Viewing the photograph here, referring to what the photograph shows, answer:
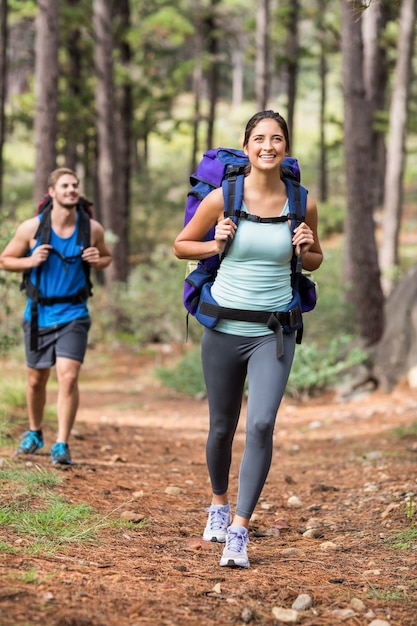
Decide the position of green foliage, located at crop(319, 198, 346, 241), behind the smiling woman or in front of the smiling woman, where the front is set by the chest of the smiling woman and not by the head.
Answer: behind

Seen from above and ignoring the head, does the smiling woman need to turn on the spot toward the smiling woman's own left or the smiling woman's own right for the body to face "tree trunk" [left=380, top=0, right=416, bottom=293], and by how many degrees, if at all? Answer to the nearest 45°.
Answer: approximately 180°

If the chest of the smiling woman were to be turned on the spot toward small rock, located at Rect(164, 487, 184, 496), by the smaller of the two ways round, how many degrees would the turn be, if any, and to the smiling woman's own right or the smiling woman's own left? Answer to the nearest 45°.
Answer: approximately 180°

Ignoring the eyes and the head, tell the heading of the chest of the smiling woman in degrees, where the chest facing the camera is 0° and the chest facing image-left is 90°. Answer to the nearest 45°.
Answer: approximately 0°

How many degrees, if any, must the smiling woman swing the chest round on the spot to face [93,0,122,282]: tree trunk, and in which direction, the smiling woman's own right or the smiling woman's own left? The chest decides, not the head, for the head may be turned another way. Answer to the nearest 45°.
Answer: approximately 180°

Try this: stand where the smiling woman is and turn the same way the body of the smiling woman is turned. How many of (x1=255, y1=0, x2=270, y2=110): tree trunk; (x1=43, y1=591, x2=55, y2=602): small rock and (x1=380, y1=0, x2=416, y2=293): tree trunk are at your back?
2

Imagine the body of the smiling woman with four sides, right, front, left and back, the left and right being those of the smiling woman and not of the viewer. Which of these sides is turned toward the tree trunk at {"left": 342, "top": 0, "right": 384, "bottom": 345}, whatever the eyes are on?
back

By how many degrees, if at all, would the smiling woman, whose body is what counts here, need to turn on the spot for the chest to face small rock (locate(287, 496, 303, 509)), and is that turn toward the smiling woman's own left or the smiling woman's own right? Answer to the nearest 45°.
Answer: approximately 180°

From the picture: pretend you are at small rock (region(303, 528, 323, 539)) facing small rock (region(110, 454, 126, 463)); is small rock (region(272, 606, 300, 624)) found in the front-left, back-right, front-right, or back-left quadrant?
back-left

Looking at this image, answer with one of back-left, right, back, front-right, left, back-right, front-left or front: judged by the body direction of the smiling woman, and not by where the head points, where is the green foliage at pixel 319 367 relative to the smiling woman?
back

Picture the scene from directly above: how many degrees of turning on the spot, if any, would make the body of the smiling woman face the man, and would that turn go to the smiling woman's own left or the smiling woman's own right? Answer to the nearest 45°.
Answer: approximately 135° to the smiling woman's own right
